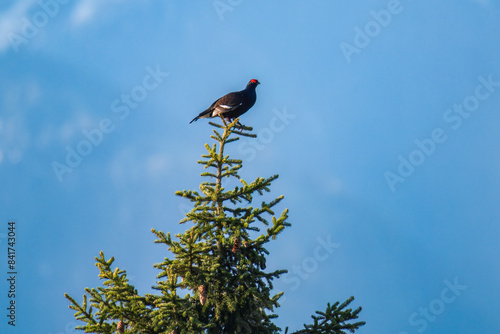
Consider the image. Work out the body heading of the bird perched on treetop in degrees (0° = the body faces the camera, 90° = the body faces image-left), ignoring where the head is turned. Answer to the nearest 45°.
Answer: approximately 270°
